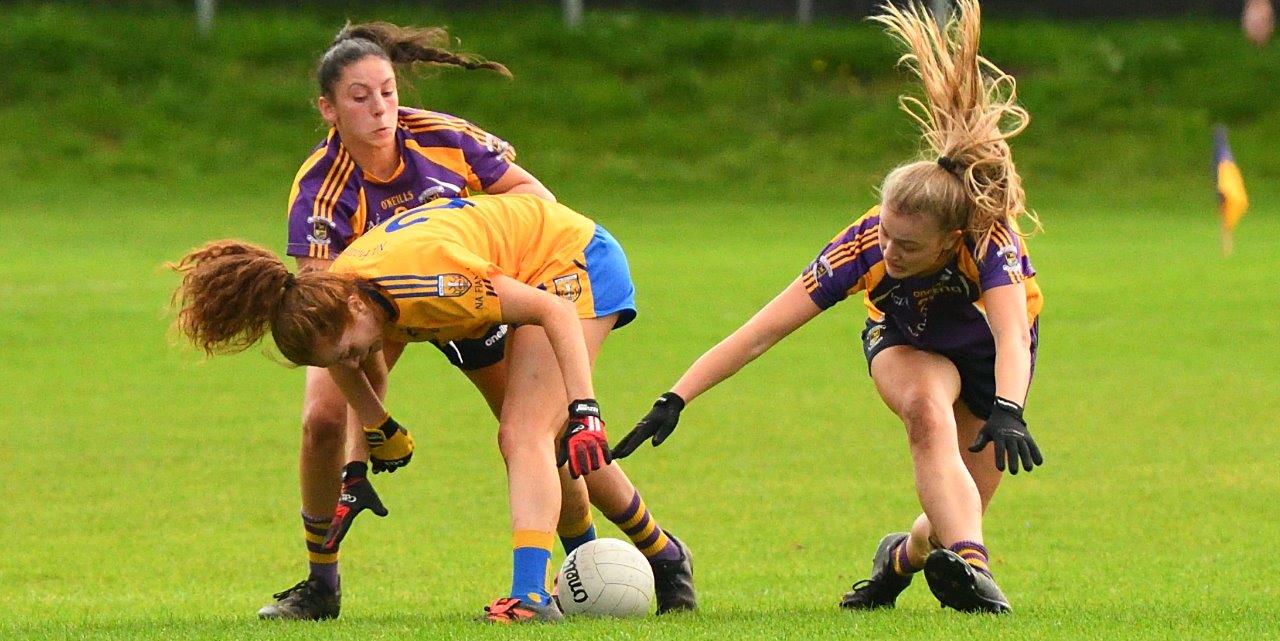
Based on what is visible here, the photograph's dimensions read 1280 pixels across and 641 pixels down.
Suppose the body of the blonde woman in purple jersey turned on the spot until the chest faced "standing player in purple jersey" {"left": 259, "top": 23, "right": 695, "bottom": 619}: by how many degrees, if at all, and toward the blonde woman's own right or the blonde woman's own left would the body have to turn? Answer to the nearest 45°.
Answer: approximately 90° to the blonde woman's own right

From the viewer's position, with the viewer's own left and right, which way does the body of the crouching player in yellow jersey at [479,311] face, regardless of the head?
facing to the left of the viewer

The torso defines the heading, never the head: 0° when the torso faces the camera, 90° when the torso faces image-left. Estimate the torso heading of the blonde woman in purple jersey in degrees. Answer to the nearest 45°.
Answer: approximately 0°

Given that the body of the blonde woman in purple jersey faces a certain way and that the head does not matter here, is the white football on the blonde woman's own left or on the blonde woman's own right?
on the blonde woman's own right

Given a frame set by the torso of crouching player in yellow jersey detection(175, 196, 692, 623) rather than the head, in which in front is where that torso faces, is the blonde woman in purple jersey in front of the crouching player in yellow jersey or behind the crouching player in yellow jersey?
behind

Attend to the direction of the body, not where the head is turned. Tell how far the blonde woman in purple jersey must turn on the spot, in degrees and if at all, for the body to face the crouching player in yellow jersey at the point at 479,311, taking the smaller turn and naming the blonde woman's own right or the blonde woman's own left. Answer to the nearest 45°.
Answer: approximately 90° to the blonde woman's own right
